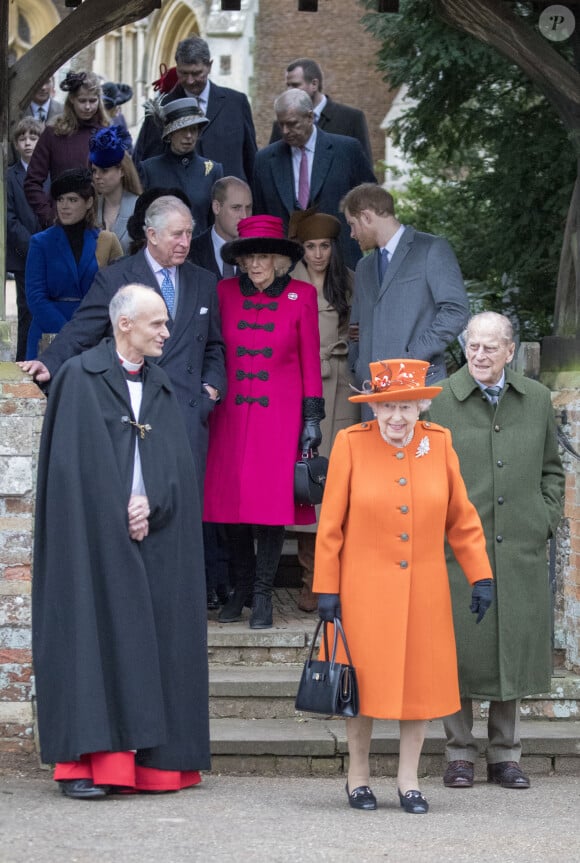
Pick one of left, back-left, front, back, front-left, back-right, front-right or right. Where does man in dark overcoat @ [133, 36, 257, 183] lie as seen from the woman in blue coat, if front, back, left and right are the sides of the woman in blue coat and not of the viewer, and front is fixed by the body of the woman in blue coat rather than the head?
left

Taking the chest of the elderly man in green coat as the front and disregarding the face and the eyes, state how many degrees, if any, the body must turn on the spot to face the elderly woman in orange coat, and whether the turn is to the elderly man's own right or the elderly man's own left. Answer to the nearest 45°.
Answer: approximately 45° to the elderly man's own right

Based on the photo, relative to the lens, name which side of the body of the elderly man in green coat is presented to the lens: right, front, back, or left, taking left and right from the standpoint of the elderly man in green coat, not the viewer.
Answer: front

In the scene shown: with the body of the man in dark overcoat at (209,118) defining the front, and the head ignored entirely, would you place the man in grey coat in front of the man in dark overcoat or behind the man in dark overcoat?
in front

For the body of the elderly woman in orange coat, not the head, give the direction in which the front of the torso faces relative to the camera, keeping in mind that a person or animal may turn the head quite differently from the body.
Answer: toward the camera

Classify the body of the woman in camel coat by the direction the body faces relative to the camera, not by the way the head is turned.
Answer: toward the camera

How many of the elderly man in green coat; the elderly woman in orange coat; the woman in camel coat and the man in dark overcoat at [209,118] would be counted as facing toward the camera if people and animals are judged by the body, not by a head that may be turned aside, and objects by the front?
4

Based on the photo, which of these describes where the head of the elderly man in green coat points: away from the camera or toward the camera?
toward the camera

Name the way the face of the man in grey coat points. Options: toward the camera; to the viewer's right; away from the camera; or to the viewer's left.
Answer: to the viewer's left

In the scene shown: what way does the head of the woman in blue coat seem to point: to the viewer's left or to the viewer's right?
to the viewer's right

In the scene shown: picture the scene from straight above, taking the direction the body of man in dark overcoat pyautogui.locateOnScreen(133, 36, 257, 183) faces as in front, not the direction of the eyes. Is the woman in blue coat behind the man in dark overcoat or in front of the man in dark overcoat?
in front

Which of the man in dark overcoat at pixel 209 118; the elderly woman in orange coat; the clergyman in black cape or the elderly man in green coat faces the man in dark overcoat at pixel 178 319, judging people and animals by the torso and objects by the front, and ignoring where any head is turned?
the man in dark overcoat at pixel 209 118

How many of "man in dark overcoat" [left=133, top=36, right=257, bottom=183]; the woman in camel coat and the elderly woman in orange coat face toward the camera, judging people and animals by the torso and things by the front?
3

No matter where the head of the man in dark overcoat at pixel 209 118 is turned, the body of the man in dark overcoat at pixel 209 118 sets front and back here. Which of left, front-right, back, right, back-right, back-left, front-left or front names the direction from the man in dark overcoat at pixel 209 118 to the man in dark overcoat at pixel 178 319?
front

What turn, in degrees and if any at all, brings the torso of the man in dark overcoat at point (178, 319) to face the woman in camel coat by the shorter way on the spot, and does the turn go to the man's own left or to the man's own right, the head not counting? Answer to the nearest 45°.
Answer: approximately 90° to the man's own left
